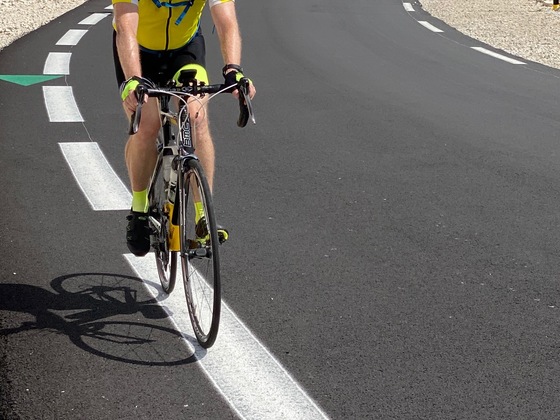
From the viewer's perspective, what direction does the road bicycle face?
toward the camera
